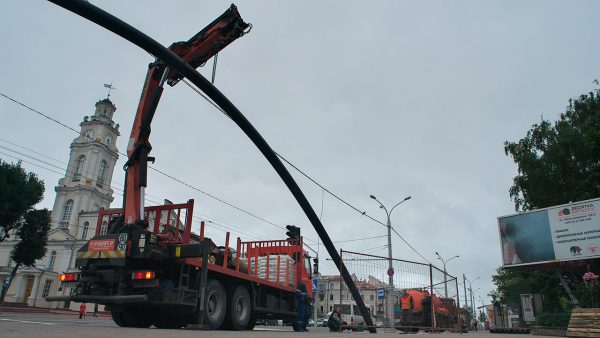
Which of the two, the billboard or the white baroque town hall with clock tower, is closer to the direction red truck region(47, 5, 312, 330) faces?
the billboard

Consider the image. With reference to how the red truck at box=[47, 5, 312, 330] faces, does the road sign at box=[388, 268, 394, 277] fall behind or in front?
in front

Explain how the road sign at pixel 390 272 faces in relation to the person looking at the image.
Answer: facing the viewer

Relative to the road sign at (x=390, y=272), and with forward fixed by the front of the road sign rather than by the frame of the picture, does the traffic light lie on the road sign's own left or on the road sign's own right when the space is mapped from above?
on the road sign's own right

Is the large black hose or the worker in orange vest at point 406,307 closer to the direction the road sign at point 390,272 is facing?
the large black hose

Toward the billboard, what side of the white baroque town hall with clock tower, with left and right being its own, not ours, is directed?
left

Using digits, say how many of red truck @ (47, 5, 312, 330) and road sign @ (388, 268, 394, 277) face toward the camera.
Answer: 1

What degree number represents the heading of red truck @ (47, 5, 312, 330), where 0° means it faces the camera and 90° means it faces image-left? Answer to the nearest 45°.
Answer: approximately 225°

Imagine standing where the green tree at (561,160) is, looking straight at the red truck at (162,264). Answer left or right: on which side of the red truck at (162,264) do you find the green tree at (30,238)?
right

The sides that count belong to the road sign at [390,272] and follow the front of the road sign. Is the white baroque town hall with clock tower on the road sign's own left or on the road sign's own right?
on the road sign's own right

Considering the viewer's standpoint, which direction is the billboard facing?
facing the viewer and to the left of the viewer
